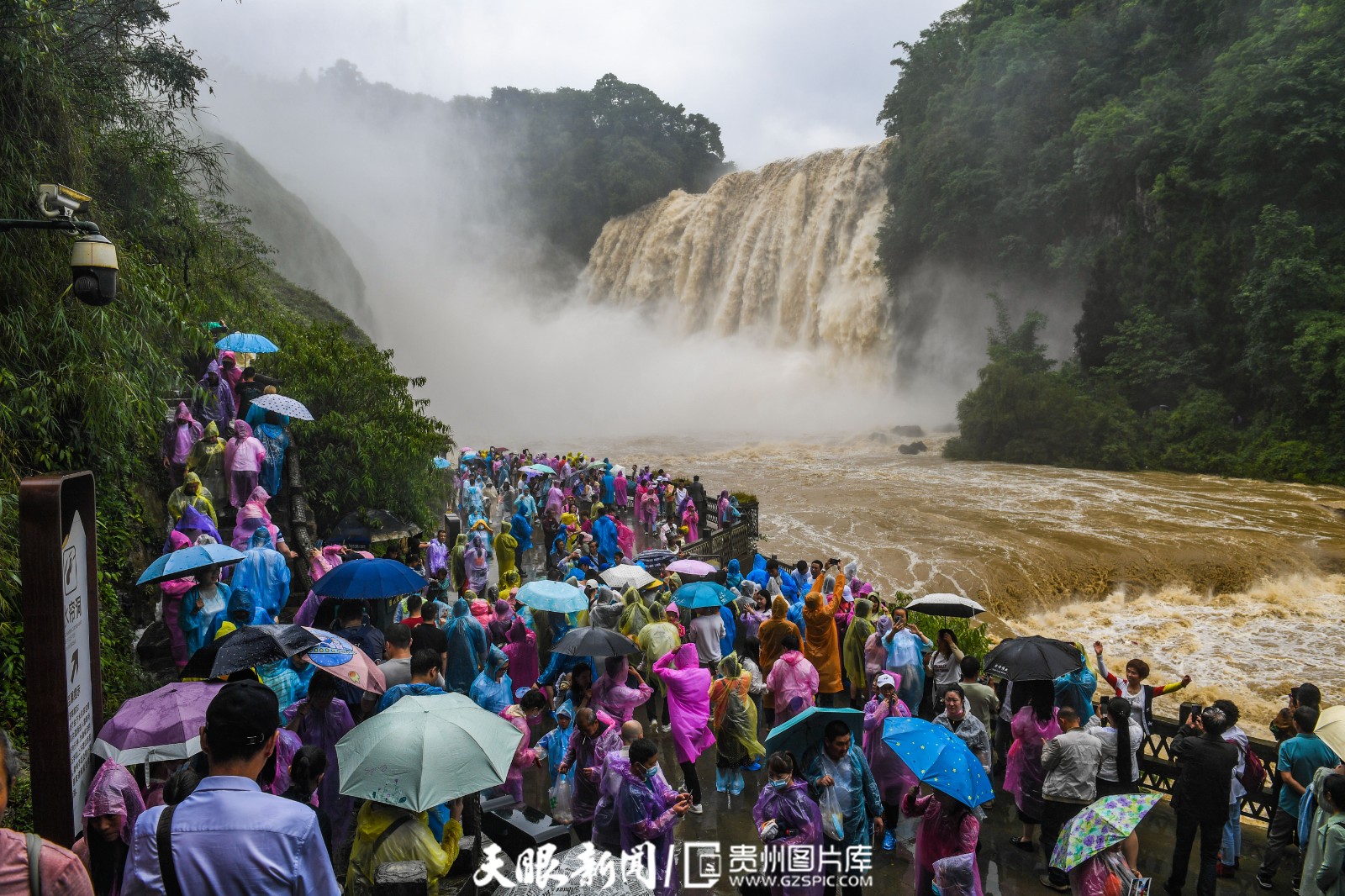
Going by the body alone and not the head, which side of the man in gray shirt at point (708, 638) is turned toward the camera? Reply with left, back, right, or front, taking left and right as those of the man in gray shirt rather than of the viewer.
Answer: back

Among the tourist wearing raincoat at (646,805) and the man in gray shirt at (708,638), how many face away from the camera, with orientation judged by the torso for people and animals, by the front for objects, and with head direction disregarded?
1

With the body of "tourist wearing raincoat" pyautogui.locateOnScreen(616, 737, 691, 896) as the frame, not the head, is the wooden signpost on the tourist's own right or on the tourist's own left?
on the tourist's own right

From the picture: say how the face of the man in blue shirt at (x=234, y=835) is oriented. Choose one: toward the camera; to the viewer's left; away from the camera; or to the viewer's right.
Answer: away from the camera

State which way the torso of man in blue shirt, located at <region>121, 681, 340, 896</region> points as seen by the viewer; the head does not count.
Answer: away from the camera

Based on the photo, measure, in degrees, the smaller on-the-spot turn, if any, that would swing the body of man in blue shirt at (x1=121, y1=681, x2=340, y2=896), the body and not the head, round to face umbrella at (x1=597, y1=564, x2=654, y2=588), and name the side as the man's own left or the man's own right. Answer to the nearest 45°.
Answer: approximately 45° to the man's own right

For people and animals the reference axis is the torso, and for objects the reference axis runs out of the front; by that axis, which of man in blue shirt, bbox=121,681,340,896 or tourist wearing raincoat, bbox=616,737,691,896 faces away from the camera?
the man in blue shirt

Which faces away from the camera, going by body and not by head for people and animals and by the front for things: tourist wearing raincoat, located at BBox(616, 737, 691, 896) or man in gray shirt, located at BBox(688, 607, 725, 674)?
the man in gray shirt

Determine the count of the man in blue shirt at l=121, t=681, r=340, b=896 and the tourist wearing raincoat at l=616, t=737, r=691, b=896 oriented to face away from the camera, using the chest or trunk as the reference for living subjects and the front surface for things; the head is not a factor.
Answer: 1

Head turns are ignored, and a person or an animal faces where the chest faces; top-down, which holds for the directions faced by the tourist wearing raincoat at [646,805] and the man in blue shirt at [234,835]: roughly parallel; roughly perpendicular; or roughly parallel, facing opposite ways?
roughly parallel, facing opposite ways

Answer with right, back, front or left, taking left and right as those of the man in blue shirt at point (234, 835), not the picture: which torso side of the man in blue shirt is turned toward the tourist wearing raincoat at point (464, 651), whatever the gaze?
front
